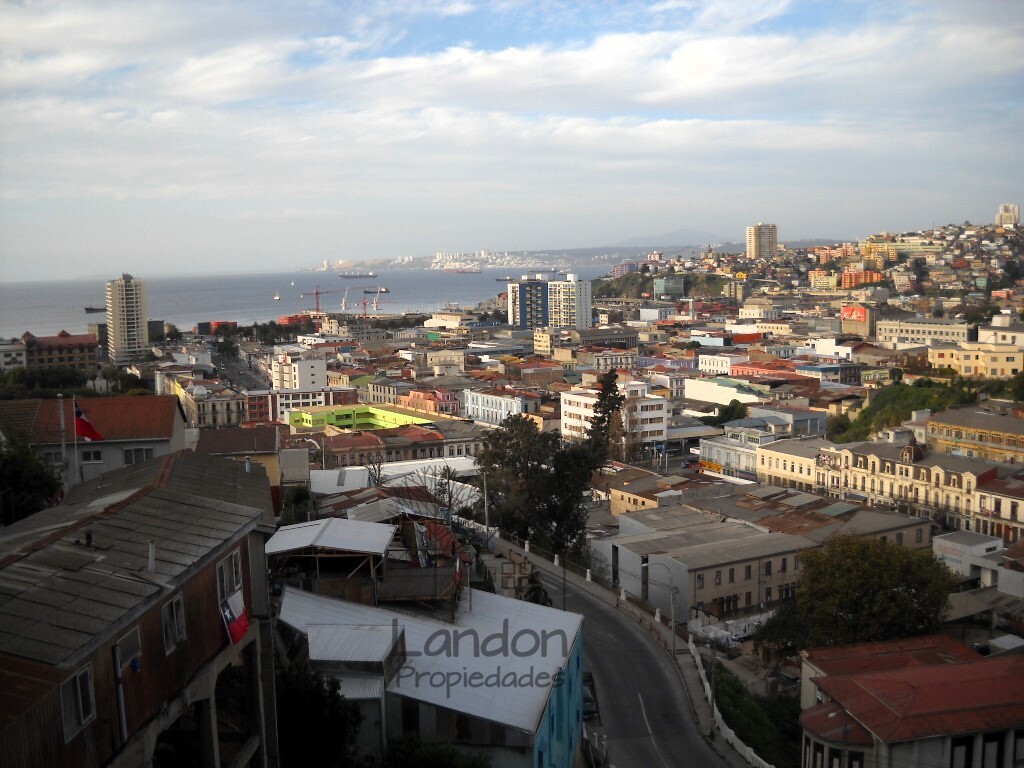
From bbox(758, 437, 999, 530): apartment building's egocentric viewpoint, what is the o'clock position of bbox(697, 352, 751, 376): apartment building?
bbox(697, 352, 751, 376): apartment building is roughly at 4 o'clock from bbox(758, 437, 999, 530): apartment building.

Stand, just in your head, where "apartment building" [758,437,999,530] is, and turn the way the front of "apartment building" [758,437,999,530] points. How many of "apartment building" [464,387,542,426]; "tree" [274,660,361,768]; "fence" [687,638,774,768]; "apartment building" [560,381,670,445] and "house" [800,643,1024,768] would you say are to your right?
2

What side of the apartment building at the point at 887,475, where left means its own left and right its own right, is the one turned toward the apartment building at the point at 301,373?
right

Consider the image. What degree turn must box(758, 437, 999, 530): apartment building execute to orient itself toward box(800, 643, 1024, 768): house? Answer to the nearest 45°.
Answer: approximately 45° to its left

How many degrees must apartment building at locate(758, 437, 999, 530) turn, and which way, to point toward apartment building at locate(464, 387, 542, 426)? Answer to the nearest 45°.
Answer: approximately 90° to its right

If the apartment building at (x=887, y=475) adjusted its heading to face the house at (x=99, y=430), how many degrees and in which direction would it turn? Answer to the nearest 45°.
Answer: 0° — it already faces it

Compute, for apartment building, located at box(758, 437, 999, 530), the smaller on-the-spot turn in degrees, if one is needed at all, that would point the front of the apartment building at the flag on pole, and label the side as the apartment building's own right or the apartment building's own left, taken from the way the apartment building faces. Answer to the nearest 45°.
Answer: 0° — it already faces it

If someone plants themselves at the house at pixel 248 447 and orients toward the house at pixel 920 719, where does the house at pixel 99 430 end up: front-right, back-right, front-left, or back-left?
back-right

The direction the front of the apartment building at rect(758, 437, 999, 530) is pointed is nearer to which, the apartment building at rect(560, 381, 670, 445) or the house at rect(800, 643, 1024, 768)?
the house

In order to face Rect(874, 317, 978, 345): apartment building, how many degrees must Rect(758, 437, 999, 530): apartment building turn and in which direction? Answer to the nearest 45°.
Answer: approximately 135° to its right

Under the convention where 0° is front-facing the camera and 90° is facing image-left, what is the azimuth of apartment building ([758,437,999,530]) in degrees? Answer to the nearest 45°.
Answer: approximately 45°

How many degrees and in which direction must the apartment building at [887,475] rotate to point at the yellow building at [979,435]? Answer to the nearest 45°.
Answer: approximately 180°

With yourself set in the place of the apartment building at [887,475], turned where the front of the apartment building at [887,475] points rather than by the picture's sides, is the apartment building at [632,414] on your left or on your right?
on your right

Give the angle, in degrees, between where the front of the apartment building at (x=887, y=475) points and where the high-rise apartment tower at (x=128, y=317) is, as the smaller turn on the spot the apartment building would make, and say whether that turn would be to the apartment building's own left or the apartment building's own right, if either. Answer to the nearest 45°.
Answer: approximately 90° to the apartment building's own right
